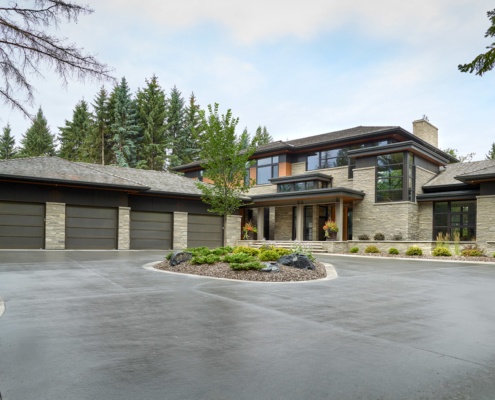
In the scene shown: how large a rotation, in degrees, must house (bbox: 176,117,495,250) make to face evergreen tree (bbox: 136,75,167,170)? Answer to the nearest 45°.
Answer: approximately 90° to its right

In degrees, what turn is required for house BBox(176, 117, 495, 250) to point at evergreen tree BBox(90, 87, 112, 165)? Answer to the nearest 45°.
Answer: approximately 90° to its right

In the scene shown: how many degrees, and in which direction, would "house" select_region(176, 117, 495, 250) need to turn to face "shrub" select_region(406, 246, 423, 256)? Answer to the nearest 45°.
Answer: approximately 45° to its left

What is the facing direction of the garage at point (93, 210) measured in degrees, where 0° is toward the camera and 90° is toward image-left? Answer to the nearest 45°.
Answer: approximately 315°

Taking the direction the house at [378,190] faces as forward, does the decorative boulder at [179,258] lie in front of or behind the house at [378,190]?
in front

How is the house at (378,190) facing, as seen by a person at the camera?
facing the viewer and to the left of the viewer

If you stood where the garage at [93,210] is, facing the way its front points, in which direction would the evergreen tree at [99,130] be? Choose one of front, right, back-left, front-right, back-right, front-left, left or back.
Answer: back-left

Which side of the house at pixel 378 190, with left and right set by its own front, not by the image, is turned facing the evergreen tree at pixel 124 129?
right

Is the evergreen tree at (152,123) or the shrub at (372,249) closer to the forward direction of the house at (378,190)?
the shrub

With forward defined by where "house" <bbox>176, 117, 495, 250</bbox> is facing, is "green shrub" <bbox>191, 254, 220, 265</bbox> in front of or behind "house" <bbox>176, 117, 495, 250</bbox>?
in front

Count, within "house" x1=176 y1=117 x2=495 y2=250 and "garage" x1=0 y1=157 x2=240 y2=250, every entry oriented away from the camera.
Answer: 0
